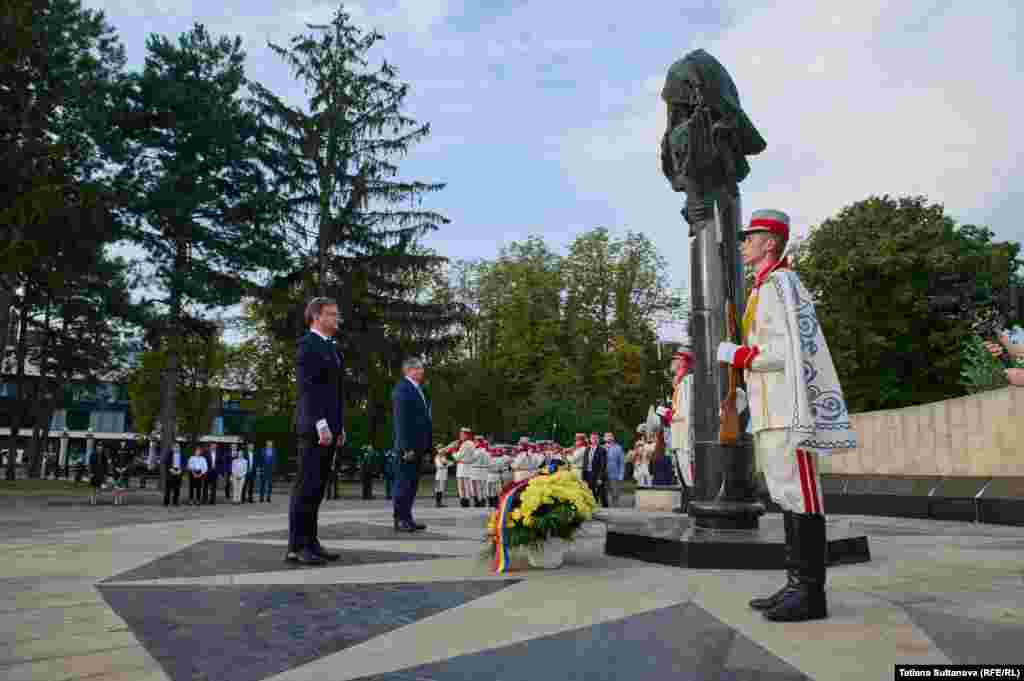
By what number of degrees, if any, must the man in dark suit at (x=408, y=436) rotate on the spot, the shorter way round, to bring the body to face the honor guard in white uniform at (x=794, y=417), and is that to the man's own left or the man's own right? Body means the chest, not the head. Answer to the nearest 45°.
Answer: approximately 90° to the man's own right

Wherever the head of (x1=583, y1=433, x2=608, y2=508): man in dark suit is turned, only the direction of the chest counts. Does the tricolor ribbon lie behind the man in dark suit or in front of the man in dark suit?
in front

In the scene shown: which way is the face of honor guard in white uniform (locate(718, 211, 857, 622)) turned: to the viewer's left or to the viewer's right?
to the viewer's left

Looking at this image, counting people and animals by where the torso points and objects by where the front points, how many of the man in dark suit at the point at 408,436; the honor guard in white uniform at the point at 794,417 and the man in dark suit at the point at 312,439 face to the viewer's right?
2

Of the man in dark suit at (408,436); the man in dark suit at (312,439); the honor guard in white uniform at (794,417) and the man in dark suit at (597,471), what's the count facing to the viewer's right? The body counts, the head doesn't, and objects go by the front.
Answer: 2

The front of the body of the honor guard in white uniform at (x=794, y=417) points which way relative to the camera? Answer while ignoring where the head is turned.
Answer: to the viewer's left

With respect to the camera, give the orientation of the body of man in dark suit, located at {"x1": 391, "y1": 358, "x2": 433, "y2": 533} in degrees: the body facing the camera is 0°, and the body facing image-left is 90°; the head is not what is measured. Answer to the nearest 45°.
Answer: approximately 270°

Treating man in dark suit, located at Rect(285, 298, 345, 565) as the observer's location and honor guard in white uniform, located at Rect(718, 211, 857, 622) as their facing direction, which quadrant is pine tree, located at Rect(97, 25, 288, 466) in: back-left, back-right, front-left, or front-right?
back-left

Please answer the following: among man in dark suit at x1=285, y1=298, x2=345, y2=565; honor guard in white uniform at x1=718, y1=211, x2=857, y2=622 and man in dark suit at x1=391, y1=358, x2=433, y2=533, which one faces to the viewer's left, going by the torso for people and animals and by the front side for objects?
the honor guard in white uniform

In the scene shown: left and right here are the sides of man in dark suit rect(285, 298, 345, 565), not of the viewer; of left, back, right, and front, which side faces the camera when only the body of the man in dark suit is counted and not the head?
right

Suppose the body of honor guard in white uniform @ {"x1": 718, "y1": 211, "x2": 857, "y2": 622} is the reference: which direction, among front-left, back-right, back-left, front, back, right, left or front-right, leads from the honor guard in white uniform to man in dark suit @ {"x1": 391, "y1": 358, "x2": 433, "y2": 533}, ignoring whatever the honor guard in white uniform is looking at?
front-right

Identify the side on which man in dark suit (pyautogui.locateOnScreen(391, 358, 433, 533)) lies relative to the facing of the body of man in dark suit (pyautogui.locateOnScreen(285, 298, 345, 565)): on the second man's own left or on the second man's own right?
on the second man's own left

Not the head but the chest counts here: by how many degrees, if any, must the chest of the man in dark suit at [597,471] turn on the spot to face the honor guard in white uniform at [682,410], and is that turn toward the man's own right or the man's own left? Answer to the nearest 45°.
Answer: approximately 45° to the man's own left
